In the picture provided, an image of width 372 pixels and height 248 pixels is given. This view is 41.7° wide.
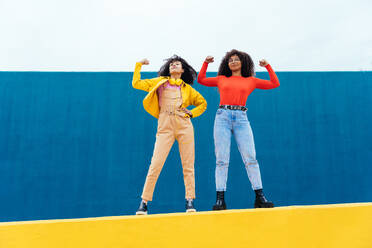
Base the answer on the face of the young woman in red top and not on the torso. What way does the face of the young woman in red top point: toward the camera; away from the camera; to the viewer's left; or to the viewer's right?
toward the camera

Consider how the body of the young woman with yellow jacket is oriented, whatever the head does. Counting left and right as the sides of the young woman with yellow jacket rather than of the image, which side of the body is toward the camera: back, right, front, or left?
front

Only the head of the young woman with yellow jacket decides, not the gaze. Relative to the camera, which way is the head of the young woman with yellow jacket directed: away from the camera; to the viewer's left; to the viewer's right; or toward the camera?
toward the camera

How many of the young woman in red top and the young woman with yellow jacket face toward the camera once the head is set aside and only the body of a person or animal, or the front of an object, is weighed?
2

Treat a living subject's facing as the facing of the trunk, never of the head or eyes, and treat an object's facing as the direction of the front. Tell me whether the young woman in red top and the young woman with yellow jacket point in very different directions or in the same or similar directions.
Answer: same or similar directions

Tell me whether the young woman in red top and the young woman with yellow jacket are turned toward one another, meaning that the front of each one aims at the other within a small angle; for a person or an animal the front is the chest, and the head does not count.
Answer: no
